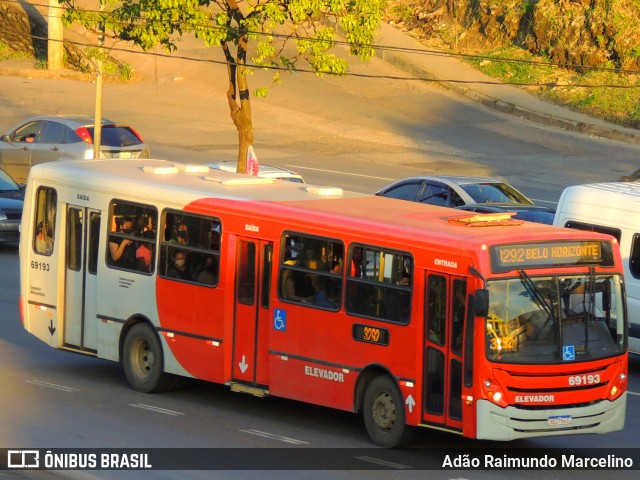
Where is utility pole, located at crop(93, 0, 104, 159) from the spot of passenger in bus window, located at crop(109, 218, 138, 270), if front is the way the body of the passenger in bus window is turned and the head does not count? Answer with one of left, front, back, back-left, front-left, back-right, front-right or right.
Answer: back-left

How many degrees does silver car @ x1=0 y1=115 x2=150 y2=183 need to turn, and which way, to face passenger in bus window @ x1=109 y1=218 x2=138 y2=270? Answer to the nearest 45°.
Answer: approximately 135° to its left

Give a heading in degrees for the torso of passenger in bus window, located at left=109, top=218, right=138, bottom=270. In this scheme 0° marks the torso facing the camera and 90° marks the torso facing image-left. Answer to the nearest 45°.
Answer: approximately 315°

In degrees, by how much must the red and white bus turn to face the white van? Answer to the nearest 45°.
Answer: approximately 90° to its left

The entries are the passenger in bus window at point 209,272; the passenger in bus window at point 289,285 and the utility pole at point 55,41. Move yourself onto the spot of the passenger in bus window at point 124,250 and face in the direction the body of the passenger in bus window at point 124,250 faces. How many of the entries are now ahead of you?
2

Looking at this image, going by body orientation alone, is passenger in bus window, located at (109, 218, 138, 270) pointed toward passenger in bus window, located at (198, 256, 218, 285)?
yes

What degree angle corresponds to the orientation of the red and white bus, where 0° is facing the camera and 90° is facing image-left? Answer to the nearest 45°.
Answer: approximately 315°

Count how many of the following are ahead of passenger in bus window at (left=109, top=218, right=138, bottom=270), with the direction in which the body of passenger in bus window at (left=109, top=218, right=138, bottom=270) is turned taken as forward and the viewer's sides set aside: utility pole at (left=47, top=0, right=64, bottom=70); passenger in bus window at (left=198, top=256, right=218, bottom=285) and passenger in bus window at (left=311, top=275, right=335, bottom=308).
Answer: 2

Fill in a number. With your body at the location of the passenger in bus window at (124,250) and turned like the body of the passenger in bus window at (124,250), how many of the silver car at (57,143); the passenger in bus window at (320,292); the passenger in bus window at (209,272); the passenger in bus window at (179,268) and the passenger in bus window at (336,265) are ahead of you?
4

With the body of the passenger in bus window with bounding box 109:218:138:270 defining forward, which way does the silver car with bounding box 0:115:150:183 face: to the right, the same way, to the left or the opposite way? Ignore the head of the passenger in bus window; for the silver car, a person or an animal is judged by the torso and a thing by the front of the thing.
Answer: the opposite way

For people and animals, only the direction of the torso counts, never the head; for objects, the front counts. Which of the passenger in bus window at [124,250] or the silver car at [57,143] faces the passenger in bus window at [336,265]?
the passenger in bus window at [124,250]

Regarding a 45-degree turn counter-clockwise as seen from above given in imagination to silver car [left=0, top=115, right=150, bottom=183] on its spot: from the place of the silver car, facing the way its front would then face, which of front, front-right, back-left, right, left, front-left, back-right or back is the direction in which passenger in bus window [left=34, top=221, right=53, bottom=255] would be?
left
